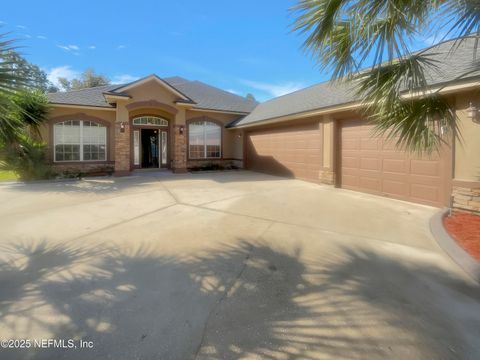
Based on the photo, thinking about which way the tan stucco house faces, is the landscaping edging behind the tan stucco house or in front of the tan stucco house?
in front

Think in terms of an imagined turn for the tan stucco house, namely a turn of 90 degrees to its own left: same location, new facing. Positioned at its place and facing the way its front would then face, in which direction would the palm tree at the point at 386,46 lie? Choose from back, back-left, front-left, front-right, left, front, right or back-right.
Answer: right

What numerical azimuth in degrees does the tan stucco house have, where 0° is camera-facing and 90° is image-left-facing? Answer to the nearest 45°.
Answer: approximately 0°
